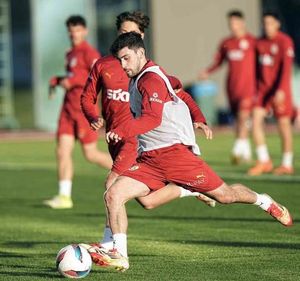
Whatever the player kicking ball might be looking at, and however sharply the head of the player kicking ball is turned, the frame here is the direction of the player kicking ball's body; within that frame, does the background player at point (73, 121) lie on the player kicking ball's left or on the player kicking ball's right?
on the player kicking ball's right

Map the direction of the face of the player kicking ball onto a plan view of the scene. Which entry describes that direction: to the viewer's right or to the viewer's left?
to the viewer's left

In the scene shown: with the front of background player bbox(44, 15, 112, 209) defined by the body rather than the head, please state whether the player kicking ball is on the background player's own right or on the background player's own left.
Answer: on the background player's own left

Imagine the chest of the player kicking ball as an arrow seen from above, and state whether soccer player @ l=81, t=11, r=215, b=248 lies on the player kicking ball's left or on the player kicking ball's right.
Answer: on the player kicking ball's right

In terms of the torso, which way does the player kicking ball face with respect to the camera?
to the viewer's left
